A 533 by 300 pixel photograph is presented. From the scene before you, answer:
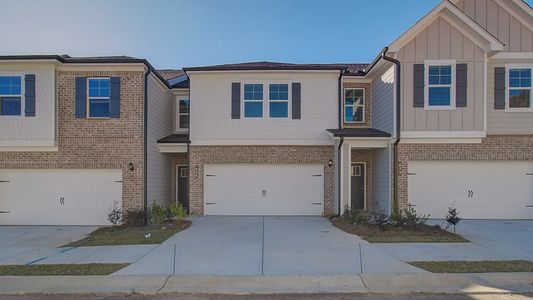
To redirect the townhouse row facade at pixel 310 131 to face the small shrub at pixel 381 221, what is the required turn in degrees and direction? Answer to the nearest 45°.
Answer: approximately 45° to its left

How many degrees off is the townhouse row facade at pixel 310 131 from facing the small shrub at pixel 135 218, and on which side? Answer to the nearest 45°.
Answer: approximately 90° to its right

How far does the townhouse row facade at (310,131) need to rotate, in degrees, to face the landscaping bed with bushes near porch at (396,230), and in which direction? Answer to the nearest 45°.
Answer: approximately 45° to its left

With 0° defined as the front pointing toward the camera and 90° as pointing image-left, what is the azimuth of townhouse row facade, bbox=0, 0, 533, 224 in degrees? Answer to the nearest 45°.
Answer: approximately 0°
